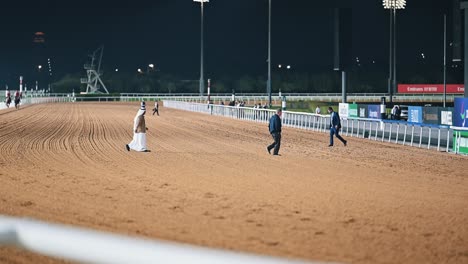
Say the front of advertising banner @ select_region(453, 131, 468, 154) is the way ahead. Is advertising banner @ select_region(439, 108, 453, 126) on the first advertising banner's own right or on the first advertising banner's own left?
on the first advertising banner's own right

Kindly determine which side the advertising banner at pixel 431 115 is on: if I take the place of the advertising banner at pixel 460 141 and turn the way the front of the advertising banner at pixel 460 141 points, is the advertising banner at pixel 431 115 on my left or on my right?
on my right

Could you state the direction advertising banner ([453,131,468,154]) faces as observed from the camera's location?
facing the viewer and to the left of the viewer

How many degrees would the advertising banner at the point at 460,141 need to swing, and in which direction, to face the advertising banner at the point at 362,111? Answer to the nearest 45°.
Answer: approximately 135° to its right

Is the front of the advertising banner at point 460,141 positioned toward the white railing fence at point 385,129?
no

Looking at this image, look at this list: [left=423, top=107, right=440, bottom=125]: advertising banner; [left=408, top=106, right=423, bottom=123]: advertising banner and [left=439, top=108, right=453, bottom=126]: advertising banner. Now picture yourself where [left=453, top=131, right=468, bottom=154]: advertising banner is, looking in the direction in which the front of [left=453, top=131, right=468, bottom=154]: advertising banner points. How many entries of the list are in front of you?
0

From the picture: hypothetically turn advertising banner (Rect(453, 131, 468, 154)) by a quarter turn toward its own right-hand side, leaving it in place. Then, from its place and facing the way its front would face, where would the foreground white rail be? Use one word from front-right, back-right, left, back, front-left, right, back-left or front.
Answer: back-left

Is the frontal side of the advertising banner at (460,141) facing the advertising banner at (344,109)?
no

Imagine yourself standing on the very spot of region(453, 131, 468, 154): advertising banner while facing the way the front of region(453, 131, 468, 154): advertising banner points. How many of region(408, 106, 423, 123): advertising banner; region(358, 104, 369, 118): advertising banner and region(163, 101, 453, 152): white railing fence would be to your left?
0
